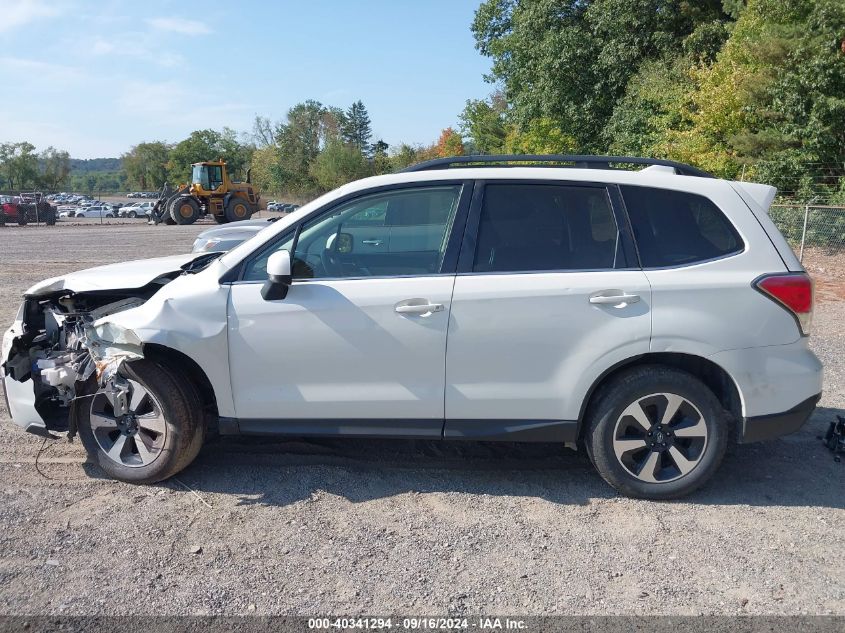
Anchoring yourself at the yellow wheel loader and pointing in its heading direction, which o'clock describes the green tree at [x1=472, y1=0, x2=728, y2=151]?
The green tree is roughly at 7 o'clock from the yellow wheel loader.

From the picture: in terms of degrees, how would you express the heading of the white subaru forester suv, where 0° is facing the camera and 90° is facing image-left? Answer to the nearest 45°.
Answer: approximately 90°

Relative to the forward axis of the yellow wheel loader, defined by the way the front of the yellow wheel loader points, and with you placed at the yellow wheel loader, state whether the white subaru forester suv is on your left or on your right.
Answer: on your left

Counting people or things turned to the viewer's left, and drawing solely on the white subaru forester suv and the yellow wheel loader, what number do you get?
2

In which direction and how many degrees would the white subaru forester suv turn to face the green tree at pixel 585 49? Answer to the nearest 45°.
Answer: approximately 90° to its right

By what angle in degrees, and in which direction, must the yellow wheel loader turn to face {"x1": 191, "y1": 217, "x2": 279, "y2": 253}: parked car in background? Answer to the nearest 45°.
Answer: approximately 90° to its left

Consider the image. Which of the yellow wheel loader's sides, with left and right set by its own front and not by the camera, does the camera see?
left

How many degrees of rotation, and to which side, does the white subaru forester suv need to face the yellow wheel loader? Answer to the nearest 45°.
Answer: approximately 90° to its right

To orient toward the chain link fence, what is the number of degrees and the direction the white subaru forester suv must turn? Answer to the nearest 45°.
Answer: approximately 135° to its right
